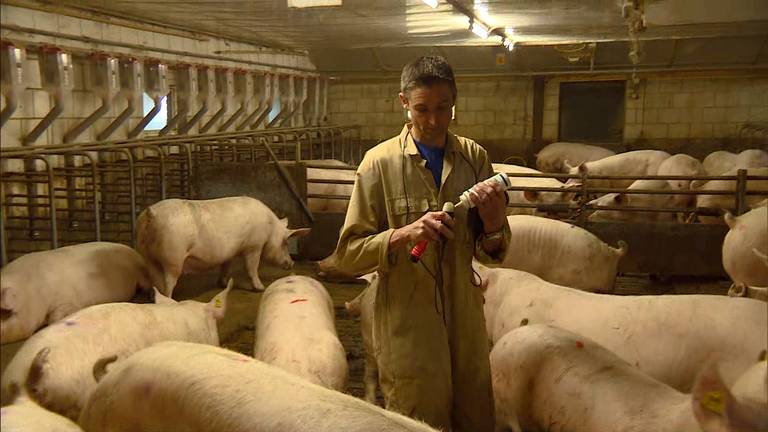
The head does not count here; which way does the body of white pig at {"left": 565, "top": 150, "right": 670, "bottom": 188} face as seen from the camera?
to the viewer's left

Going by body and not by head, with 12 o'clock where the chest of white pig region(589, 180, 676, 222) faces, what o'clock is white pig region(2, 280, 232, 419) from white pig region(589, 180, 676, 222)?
white pig region(2, 280, 232, 419) is roughly at 10 o'clock from white pig region(589, 180, 676, 222).

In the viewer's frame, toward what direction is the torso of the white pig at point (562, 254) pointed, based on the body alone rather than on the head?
to the viewer's left

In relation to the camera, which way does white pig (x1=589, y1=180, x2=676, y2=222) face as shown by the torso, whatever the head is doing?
to the viewer's left

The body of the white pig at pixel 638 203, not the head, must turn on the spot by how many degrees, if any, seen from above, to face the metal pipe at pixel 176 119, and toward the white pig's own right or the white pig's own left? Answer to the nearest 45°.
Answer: approximately 45° to the white pig's own left

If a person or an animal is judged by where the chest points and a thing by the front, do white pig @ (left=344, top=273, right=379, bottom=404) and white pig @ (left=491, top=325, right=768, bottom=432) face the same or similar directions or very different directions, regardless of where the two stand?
very different directions

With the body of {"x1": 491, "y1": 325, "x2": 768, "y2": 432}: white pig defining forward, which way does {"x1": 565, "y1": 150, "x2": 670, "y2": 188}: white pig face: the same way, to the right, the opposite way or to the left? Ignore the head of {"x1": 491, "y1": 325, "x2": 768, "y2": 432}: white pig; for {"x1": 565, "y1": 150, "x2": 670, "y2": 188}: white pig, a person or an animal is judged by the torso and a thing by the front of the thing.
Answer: the opposite way

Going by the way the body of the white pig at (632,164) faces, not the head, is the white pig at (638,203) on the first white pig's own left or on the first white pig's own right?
on the first white pig's own left

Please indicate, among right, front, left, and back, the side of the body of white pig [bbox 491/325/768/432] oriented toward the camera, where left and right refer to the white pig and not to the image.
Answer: right

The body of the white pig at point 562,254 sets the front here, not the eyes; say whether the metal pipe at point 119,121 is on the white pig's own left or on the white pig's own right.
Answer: on the white pig's own left
